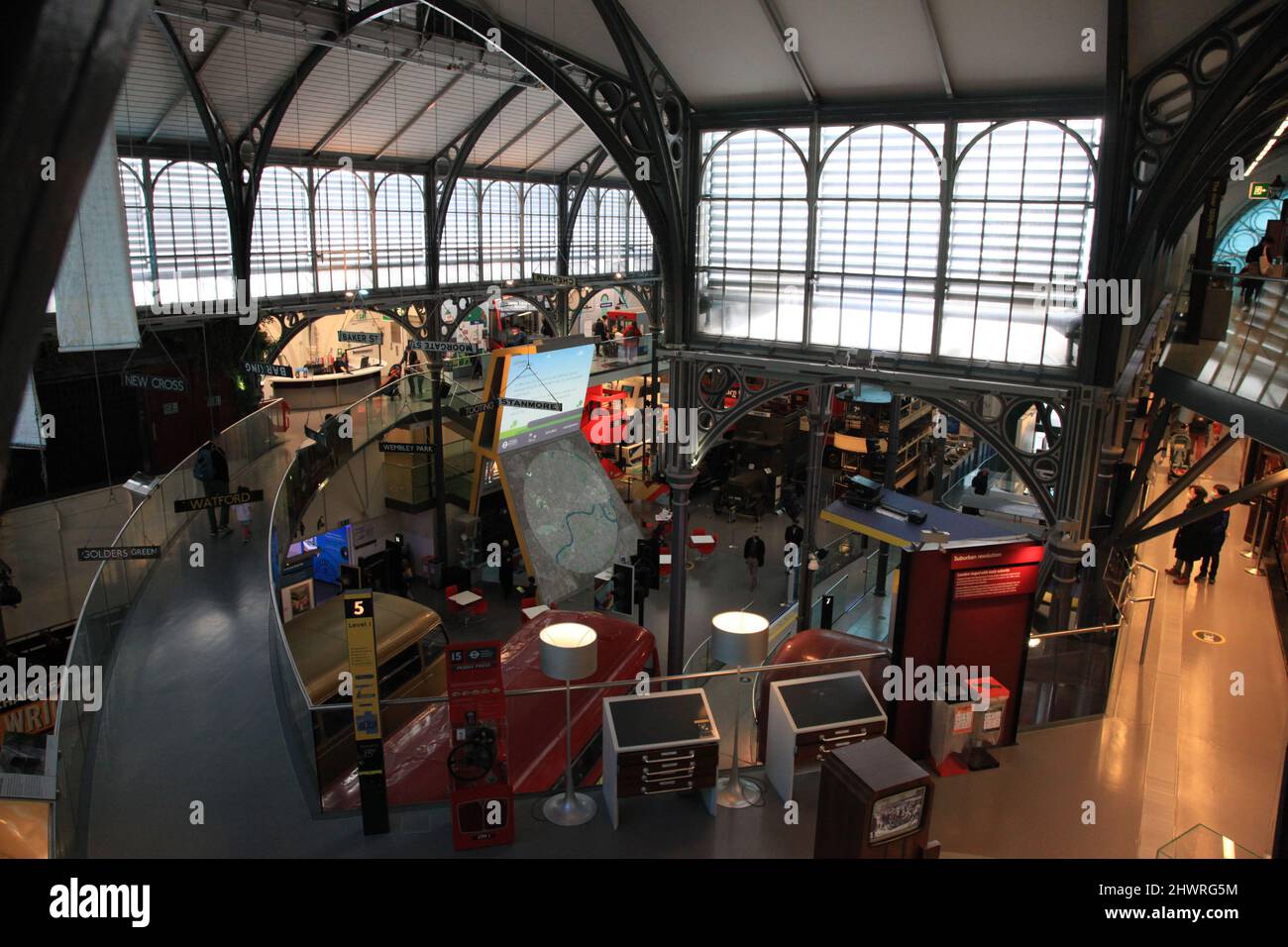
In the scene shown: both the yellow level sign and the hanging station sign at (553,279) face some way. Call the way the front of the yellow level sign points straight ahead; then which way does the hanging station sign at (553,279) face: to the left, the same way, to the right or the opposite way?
the same way

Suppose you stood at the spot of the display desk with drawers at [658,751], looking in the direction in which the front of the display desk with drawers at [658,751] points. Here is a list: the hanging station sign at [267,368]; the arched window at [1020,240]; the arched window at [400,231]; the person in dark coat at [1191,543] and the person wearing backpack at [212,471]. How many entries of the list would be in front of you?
0

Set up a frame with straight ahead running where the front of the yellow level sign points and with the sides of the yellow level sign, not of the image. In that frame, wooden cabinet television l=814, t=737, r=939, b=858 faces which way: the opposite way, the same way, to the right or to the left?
the same way

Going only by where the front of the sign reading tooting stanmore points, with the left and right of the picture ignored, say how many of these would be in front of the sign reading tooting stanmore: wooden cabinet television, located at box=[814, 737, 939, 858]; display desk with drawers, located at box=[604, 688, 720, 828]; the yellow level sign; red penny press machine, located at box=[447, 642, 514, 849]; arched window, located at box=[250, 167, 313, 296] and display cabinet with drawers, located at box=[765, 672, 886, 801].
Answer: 5

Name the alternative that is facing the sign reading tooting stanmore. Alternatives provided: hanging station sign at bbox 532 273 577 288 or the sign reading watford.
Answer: the hanging station sign

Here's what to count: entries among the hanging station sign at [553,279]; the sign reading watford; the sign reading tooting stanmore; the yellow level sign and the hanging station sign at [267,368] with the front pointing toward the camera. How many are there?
5

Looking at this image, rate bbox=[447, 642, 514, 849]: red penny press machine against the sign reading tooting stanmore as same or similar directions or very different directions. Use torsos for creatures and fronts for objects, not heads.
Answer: same or similar directions

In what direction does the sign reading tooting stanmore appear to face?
toward the camera

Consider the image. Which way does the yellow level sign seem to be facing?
toward the camera

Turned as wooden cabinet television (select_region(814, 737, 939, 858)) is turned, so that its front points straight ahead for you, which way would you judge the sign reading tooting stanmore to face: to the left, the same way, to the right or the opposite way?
the same way

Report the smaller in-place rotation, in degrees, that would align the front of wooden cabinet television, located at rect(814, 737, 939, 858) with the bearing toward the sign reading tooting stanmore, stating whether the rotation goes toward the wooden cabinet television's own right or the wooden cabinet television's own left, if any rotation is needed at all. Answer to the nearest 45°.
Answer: approximately 180°

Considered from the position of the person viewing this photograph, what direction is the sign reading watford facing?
facing the viewer

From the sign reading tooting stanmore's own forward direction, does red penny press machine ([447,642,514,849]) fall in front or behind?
in front

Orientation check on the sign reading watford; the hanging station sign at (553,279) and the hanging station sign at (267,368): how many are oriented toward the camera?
3

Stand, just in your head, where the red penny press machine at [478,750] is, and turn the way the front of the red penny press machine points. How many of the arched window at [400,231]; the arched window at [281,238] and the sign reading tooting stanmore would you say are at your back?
3

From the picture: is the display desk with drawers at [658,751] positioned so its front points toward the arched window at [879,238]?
no
